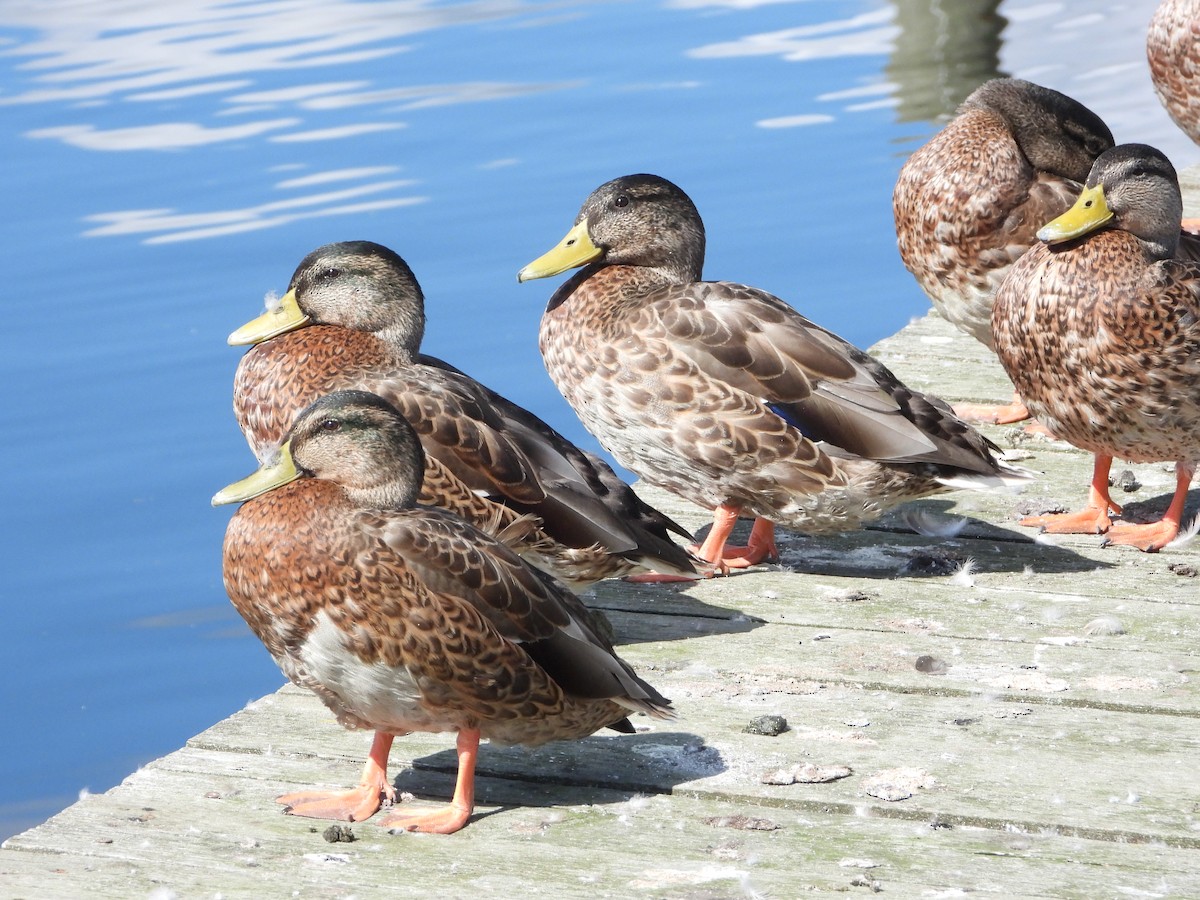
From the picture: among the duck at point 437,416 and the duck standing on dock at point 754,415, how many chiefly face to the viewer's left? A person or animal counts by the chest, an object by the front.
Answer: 2

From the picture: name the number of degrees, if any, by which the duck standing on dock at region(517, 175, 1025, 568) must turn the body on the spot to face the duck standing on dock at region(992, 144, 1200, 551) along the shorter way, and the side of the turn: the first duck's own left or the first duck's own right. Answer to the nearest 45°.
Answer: approximately 180°

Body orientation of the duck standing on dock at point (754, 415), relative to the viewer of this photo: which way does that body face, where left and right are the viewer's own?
facing to the left of the viewer

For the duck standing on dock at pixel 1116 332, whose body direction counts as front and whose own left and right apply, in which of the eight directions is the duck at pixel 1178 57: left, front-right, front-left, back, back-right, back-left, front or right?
back-right

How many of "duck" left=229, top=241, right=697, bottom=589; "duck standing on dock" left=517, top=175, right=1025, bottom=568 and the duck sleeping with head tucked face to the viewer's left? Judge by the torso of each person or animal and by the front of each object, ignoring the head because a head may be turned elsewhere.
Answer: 3

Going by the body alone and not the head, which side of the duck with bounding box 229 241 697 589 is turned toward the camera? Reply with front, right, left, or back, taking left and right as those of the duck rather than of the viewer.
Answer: left

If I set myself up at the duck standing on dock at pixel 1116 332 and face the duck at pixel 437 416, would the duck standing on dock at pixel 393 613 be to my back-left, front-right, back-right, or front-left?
front-left

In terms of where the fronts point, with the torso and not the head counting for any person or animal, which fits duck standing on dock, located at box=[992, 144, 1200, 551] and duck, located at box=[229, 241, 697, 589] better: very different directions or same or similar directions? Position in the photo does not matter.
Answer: same or similar directions

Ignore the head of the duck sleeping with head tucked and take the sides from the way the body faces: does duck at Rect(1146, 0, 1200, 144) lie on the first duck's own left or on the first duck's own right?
on the first duck's own right

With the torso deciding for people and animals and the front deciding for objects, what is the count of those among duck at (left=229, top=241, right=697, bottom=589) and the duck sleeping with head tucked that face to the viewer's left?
2

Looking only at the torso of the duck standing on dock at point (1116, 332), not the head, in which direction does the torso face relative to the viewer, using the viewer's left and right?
facing the viewer and to the left of the viewer

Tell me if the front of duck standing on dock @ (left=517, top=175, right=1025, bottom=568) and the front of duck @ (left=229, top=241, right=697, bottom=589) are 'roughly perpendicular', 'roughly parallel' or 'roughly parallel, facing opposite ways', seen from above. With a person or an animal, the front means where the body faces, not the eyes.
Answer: roughly parallel

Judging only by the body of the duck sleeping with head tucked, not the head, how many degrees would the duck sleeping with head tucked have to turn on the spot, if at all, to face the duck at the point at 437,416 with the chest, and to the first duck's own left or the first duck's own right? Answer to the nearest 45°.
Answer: approximately 45° to the first duck's own left

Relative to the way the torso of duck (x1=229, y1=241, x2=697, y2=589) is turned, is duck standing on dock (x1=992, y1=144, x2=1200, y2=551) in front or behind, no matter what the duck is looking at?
behind

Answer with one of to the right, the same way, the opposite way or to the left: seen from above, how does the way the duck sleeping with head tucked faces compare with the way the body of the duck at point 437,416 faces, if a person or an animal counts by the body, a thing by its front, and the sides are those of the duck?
the same way

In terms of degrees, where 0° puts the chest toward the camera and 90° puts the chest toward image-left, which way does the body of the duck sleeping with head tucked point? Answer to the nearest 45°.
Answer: approximately 90°
